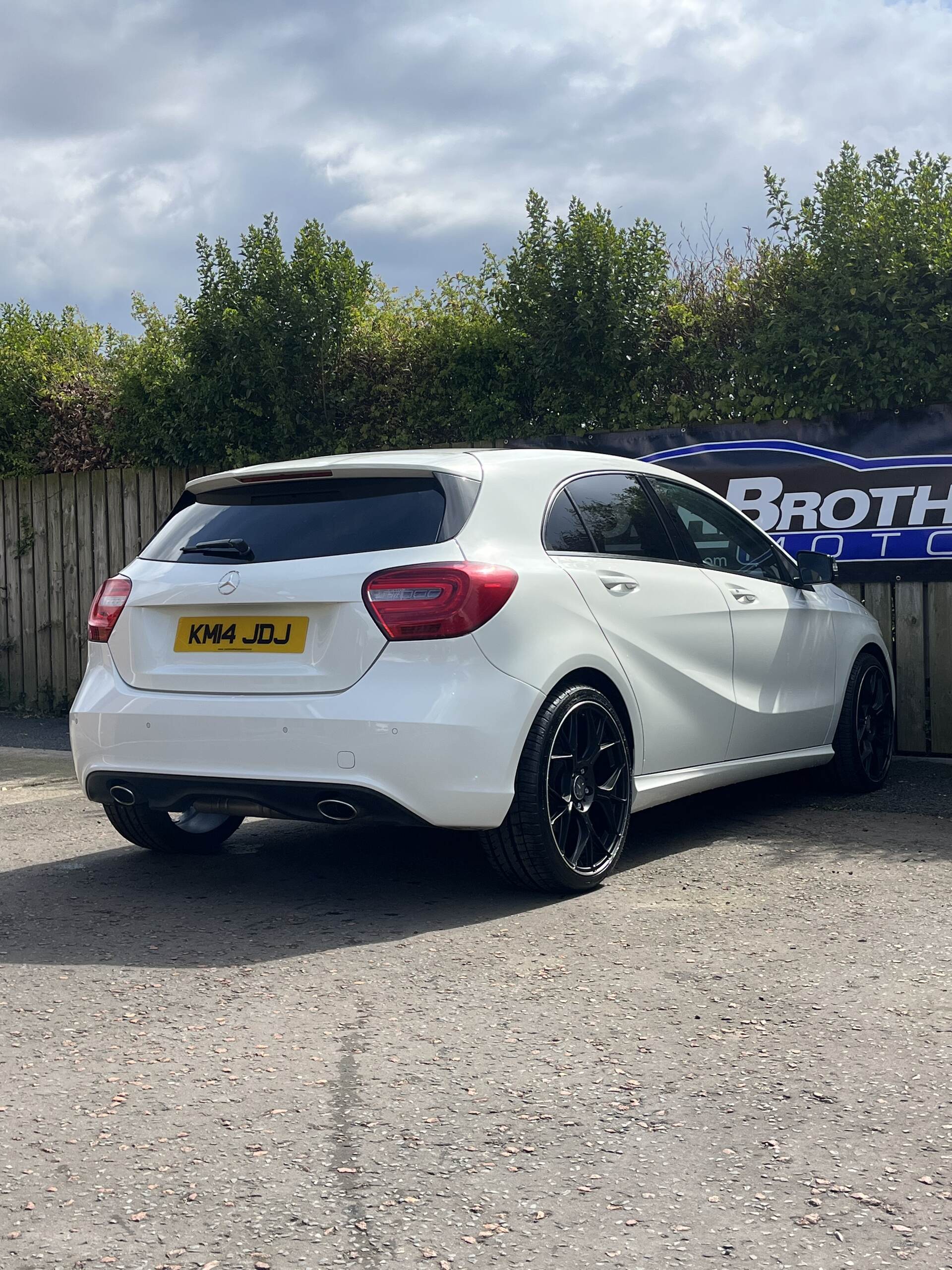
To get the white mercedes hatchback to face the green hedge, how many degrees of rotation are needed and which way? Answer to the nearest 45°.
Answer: approximately 45° to its left

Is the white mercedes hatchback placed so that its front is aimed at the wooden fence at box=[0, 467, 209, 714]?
no

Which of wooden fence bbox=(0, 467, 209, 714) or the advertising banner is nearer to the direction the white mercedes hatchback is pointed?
the advertising banner

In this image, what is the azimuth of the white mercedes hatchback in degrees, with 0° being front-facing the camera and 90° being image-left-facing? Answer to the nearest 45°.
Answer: approximately 225°

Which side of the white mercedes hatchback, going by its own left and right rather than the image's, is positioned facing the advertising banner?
front

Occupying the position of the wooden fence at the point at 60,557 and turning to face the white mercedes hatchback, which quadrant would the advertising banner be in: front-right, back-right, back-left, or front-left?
front-left
